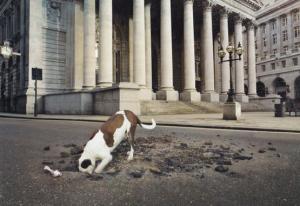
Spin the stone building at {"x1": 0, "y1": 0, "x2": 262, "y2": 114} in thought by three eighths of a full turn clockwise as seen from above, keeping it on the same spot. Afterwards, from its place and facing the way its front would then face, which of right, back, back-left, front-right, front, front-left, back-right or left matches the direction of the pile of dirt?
left

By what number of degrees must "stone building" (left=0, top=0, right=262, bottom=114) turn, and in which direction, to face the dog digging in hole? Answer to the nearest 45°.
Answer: approximately 45° to its right

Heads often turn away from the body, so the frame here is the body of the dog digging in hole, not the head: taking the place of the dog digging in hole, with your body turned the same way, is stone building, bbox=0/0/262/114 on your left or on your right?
on your right

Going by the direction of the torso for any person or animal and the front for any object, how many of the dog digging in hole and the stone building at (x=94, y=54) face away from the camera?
0

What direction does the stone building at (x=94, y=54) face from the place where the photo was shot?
facing the viewer and to the right of the viewer

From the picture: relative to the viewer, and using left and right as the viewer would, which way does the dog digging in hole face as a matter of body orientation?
facing the viewer and to the left of the viewer
